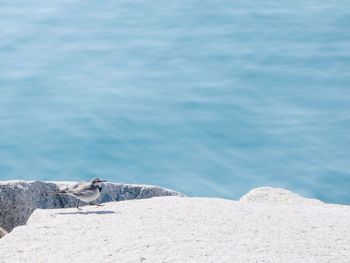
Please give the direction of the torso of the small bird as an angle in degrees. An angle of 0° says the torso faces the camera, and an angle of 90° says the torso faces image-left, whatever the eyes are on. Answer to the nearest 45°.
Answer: approximately 270°
